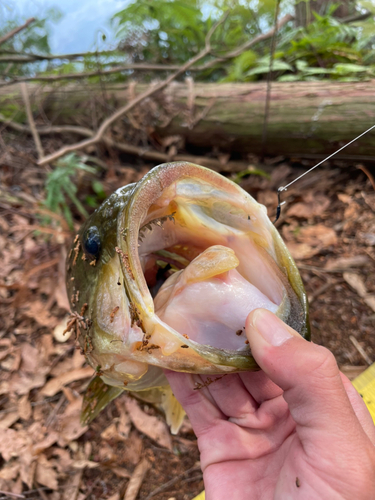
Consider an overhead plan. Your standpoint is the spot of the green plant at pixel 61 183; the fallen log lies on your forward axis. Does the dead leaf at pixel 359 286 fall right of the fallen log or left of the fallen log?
right

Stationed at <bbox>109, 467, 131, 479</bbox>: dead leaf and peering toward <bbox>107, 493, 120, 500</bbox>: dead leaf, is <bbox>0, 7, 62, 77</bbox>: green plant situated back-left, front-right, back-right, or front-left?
back-right

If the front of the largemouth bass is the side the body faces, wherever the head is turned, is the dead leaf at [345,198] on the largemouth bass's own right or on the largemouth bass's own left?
on the largemouth bass's own left

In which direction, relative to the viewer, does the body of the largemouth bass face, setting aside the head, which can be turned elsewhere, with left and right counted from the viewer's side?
facing the viewer and to the right of the viewer

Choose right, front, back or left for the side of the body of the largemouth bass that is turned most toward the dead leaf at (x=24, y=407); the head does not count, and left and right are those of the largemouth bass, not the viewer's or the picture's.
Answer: back

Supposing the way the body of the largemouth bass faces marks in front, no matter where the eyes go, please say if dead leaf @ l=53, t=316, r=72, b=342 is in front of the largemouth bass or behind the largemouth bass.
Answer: behind

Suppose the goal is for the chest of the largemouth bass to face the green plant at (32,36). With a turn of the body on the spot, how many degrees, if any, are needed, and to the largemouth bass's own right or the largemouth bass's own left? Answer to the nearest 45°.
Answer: approximately 135° to the largemouth bass's own left

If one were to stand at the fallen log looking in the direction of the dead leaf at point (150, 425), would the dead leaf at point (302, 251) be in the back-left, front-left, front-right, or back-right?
front-left
